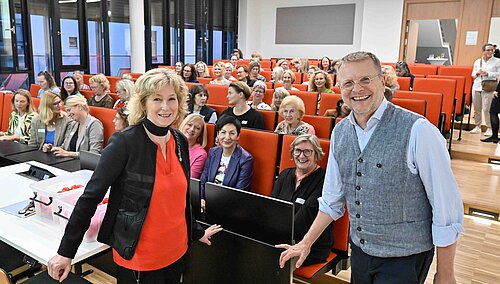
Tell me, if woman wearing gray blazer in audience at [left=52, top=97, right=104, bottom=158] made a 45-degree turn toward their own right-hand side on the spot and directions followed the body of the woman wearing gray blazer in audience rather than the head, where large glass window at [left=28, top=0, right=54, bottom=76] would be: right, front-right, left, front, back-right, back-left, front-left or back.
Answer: right

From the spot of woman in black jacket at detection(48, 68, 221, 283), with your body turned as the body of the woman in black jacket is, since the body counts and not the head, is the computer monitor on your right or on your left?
on your left

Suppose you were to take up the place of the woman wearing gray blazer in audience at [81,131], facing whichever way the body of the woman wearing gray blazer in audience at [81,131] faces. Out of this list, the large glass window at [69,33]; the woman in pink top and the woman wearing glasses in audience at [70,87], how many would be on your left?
1

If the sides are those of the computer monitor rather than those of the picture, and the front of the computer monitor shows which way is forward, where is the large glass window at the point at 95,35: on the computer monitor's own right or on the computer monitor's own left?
on the computer monitor's own right

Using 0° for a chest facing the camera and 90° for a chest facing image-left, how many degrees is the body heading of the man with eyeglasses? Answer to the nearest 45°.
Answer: approximately 45°

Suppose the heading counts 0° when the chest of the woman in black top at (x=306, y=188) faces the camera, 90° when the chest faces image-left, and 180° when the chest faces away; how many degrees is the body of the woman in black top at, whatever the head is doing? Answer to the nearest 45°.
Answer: approximately 45°

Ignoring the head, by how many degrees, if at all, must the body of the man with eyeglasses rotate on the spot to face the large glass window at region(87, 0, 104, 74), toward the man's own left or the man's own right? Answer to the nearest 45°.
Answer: approximately 90° to the man's own right
